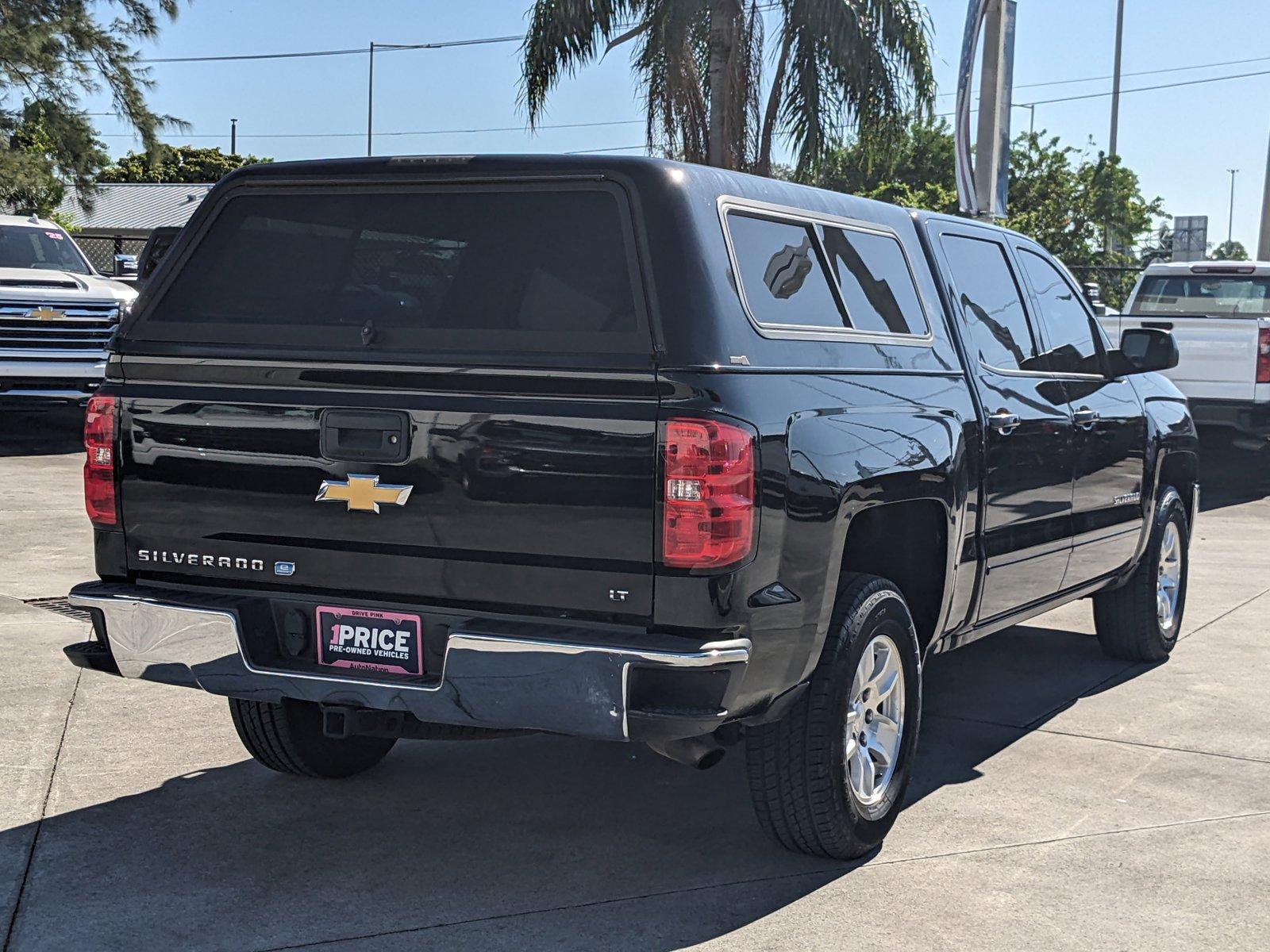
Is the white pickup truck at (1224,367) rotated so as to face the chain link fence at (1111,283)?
yes

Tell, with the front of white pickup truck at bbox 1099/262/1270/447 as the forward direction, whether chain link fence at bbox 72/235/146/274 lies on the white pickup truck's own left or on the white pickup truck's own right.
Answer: on the white pickup truck's own left

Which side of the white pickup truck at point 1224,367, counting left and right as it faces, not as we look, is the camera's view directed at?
back

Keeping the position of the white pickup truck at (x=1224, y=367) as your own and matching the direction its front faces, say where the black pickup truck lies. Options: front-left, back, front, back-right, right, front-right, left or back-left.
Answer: back

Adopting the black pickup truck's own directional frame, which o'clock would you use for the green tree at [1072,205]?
The green tree is roughly at 11 o'clock from the black pickup truck.

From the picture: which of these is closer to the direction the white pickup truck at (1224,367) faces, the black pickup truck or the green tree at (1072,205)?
the green tree

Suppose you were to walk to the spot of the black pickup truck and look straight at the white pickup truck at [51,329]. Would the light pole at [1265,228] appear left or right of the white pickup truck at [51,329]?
right

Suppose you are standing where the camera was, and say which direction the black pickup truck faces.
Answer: facing away from the viewer and to the right of the viewer

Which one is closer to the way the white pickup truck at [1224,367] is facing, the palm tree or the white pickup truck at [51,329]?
the palm tree

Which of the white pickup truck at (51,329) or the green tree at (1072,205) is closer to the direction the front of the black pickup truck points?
the green tree

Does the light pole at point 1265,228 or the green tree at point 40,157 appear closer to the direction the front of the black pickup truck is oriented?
the light pole

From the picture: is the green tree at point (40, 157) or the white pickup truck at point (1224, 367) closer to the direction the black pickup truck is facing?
the white pickup truck
